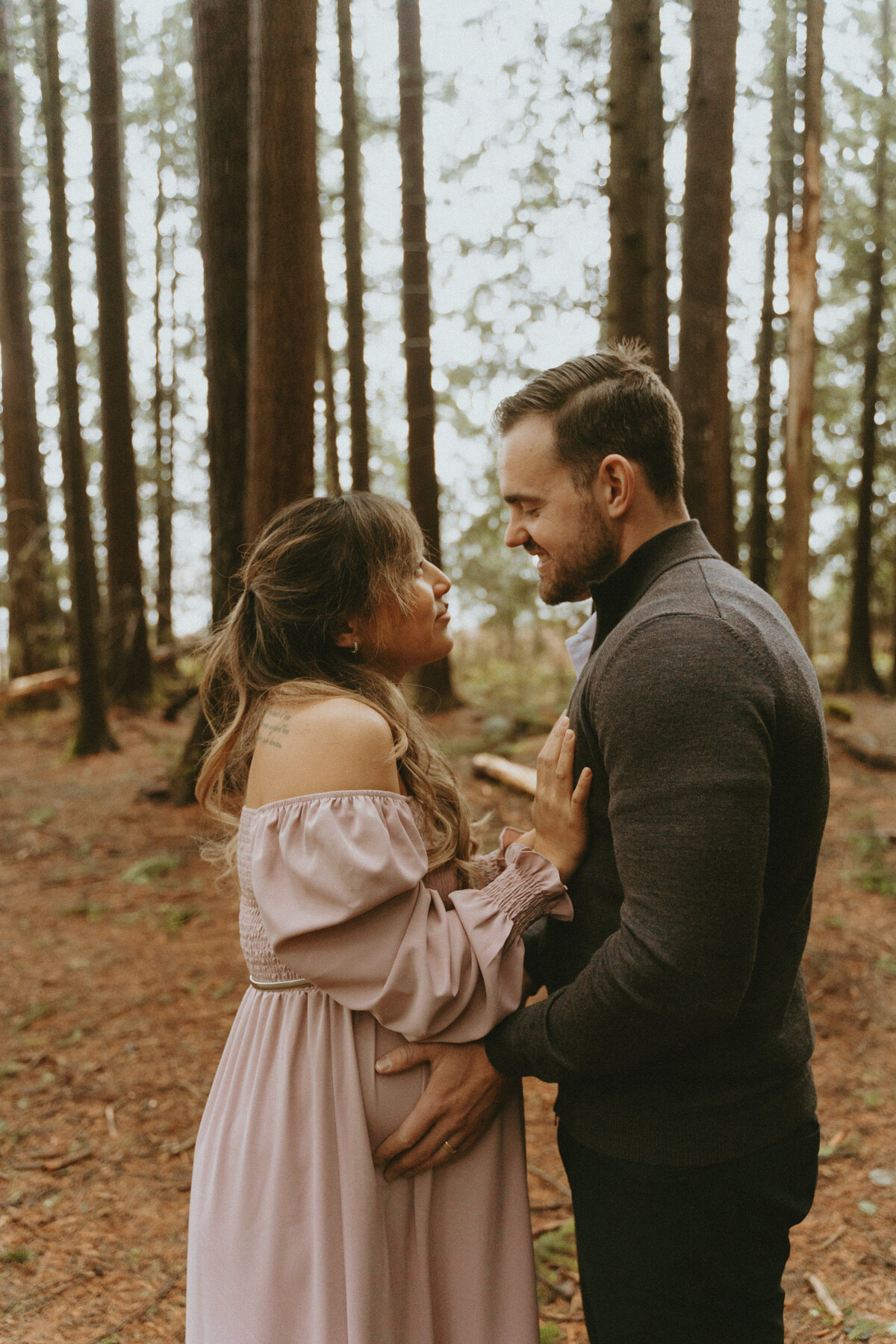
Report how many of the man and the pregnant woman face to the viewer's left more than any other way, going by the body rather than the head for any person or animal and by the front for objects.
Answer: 1

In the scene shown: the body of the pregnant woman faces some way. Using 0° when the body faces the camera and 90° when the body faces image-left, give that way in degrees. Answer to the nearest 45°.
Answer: approximately 270°

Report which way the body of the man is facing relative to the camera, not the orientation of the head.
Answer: to the viewer's left

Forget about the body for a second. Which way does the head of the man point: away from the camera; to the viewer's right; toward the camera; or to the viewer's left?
to the viewer's left

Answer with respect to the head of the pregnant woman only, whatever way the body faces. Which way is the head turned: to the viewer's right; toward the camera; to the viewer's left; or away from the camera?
to the viewer's right

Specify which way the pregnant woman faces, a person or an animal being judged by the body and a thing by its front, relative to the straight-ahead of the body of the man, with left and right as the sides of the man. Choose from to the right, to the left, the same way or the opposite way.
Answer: the opposite way

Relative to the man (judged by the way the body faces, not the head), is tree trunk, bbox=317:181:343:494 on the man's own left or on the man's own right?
on the man's own right

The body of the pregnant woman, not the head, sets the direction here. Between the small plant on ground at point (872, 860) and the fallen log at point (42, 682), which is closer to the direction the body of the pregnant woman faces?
the small plant on ground

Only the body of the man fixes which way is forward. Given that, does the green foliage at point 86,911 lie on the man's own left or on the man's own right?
on the man's own right
